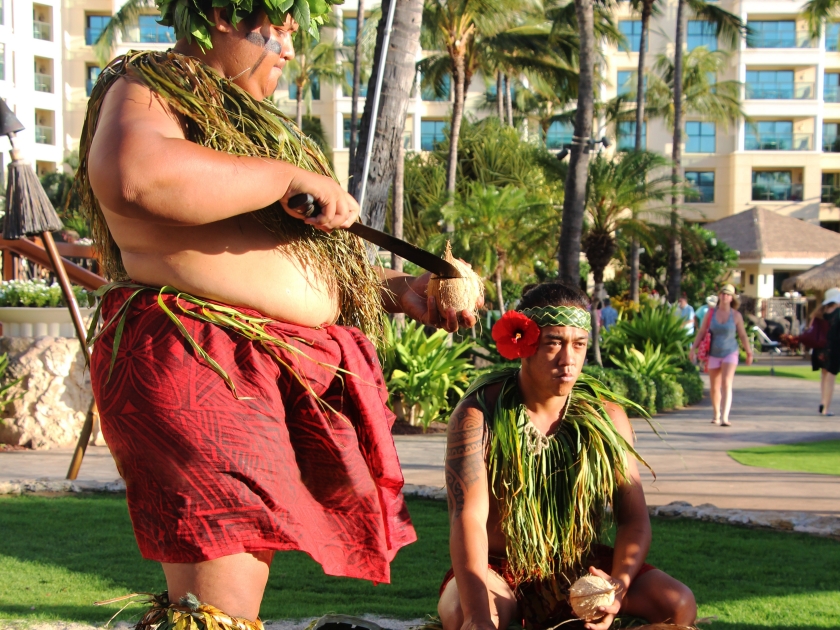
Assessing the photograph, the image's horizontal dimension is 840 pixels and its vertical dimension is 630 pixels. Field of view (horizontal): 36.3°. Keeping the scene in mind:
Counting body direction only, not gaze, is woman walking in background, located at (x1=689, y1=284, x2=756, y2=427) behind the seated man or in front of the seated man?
behind

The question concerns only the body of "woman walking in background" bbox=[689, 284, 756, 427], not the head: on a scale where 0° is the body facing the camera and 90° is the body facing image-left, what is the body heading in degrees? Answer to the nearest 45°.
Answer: approximately 0°

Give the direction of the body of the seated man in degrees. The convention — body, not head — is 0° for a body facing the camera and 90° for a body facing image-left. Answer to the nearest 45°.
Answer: approximately 0°

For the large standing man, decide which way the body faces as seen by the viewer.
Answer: to the viewer's right

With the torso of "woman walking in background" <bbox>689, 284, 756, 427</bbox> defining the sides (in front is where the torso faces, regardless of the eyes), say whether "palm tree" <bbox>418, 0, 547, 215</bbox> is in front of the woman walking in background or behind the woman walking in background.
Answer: behind

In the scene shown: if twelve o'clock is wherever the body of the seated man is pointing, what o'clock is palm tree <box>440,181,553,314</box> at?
The palm tree is roughly at 6 o'clock from the seated man.

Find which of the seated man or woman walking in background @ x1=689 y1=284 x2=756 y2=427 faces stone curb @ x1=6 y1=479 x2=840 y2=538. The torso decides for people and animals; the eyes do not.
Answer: the woman walking in background

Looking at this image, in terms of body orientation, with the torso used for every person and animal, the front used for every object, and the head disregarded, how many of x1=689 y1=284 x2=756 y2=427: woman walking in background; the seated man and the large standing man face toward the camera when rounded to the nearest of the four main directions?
2

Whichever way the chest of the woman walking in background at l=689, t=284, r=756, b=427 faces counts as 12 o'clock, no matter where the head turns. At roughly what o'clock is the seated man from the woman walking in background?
The seated man is roughly at 12 o'clock from the woman walking in background.

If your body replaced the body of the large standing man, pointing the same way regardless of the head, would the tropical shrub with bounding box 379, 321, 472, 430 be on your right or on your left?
on your left
